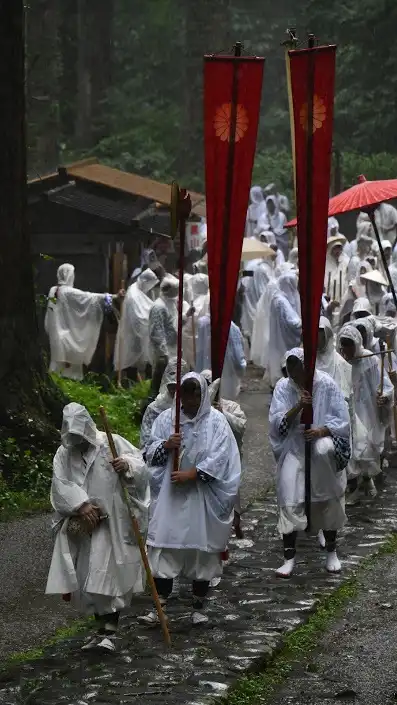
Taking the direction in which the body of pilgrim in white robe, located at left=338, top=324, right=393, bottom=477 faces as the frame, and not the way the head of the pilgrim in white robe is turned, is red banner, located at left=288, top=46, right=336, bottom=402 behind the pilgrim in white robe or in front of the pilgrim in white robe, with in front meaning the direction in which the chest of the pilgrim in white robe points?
in front

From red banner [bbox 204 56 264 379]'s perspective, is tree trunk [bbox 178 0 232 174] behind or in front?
behind

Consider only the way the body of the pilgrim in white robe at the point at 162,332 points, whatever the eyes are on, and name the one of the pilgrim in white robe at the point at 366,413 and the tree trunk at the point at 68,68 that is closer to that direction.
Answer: the pilgrim in white robe

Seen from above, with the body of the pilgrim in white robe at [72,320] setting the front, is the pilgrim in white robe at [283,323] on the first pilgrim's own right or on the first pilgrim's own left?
on the first pilgrim's own right

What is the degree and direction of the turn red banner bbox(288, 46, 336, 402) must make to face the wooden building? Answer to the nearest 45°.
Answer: approximately 180°

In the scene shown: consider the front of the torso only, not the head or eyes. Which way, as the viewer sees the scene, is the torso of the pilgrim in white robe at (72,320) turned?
away from the camera

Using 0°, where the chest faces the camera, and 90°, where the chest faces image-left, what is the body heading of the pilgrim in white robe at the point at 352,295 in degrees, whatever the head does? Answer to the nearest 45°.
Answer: approximately 45°

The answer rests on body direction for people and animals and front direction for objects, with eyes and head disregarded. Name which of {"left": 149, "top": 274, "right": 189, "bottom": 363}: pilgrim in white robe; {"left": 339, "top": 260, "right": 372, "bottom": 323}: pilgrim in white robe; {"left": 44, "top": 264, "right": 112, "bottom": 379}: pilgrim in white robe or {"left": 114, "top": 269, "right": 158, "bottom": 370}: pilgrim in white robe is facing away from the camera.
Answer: {"left": 44, "top": 264, "right": 112, "bottom": 379}: pilgrim in white robe

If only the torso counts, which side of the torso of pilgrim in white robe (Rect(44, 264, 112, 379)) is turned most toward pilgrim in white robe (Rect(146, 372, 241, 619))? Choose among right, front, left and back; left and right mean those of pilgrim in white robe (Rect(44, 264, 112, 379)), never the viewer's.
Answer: back

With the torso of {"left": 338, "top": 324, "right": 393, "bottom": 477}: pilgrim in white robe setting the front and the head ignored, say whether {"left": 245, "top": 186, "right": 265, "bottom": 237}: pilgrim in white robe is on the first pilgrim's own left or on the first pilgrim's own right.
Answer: on the first pilgrim's own right
